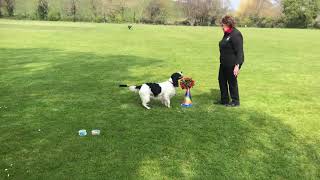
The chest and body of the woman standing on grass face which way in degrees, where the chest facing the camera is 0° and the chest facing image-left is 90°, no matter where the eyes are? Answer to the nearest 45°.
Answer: approximately 45°

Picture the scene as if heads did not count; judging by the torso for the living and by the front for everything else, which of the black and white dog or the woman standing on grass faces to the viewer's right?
the black and white dog

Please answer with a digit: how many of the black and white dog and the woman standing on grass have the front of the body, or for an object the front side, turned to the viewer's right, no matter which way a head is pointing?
1

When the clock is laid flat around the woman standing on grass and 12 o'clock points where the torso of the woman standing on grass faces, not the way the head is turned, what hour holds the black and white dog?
The black and white dog is roughly at 1 o'clock from the woman standing on grass.

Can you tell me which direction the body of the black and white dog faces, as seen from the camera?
to the viewer's right

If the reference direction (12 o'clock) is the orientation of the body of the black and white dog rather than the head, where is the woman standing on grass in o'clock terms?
The woman standing on grass is roughly at 12 o'clock from the black and white dog.
